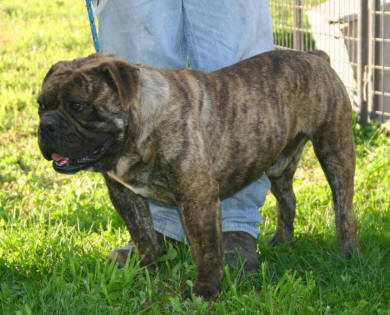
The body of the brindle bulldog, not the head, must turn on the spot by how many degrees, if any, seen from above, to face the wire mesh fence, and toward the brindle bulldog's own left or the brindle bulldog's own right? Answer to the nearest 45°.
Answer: approximately 180°

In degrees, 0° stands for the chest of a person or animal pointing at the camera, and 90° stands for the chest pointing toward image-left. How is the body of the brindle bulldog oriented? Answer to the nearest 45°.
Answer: approximately 45°
